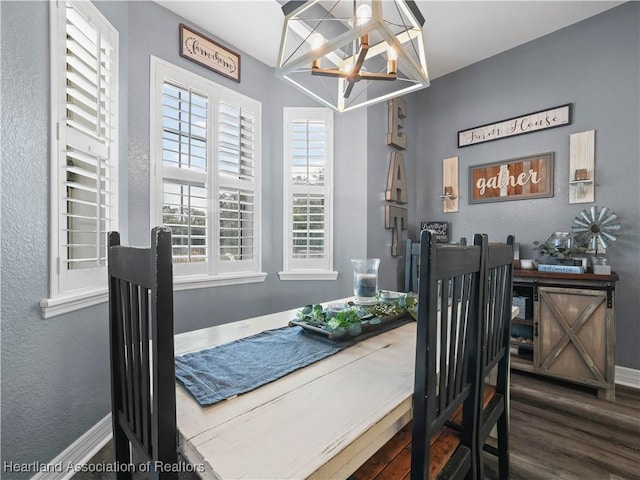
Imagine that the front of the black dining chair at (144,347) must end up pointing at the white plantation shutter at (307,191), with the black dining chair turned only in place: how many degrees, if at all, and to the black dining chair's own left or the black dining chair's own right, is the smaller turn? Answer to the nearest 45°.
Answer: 0° — it already faces it

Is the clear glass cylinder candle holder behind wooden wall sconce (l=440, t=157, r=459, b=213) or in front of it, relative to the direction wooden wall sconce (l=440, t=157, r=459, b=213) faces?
in front

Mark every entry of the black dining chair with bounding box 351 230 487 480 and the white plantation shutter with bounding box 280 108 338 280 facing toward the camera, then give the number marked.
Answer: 1

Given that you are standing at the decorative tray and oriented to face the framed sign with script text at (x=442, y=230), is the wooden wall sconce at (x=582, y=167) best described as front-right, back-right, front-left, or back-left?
front-right

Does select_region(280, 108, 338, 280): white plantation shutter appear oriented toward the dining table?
yes

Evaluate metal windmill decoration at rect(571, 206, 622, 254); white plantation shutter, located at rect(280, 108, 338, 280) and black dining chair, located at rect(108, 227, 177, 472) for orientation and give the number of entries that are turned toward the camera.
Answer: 2

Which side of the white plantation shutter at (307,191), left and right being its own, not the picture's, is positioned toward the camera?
front

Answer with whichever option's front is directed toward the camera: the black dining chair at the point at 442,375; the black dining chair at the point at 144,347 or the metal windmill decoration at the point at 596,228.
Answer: the metal windmill decoration

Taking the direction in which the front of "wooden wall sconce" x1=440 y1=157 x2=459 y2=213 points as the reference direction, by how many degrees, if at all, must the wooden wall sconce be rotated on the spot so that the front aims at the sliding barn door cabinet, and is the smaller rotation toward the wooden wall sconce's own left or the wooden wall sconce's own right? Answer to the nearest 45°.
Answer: approximately 90° to the wooden wall sconce's own left

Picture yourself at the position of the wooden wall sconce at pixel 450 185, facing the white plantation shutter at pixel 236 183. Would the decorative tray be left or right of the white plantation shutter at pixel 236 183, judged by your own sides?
left

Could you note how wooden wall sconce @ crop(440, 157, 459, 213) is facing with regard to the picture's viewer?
facing the viewer and to the left of the viewer

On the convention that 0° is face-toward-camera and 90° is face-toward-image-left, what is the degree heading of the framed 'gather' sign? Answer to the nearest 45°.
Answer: approximately 45°

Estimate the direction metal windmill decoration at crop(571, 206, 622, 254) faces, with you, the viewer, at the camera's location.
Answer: facing the viewer

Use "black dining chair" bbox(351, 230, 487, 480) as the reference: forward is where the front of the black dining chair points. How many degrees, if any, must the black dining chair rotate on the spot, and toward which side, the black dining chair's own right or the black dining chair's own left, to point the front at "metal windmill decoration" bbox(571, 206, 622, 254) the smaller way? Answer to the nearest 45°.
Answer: approximately 90° to the black dining chair's own right

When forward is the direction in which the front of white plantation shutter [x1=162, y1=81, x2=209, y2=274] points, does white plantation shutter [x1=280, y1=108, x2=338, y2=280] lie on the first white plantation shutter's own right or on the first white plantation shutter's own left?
on the first white plantation shutter's own left

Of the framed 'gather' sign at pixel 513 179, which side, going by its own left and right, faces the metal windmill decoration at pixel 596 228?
left

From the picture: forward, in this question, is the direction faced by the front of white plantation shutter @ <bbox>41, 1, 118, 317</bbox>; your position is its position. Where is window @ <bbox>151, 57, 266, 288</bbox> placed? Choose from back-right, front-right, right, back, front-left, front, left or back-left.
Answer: left

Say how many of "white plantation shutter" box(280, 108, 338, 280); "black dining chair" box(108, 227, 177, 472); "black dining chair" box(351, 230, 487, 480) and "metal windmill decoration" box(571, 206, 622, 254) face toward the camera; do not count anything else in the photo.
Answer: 2

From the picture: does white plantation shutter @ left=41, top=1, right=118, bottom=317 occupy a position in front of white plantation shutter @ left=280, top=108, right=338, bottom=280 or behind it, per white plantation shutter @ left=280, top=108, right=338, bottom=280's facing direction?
in front
